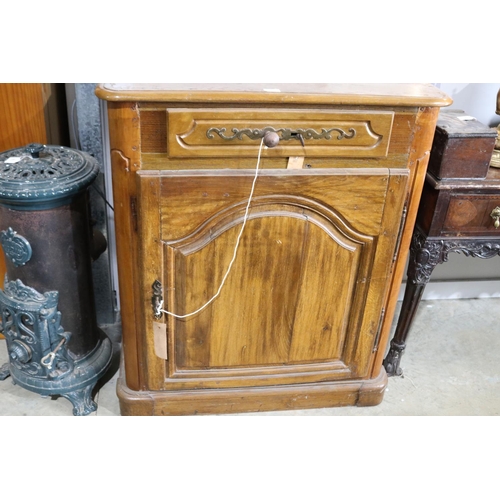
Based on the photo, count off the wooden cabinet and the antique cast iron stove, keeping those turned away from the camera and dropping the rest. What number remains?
0

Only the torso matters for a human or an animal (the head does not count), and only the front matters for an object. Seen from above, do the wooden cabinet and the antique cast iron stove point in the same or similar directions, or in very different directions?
same or similar directions

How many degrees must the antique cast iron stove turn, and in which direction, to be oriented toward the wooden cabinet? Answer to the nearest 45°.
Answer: approximately 90° to its left

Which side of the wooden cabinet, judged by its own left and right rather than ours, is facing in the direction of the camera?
front

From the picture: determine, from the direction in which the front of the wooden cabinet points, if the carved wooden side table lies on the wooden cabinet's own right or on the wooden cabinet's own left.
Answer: on the wooden cabinet's own left

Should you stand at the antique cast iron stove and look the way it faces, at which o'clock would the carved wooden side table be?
The carved wooden side table is roughly at 8 o'clock from the antique cast iron stove.

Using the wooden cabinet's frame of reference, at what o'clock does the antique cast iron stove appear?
The antique cast iron stove is roughly at 3 o'clock from the wooden cabinet.
